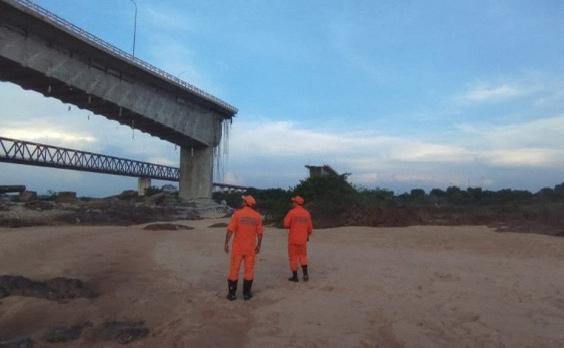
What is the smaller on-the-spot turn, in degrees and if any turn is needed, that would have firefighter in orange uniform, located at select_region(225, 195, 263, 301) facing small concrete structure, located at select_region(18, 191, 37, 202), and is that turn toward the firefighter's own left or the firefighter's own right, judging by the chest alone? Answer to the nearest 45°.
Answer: approximately 45° to the firefighter's own left

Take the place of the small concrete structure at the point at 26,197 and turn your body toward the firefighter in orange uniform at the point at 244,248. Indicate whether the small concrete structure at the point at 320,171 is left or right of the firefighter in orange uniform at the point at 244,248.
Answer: left

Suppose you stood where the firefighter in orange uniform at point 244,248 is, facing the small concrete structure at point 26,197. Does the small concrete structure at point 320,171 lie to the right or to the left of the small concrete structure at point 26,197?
right

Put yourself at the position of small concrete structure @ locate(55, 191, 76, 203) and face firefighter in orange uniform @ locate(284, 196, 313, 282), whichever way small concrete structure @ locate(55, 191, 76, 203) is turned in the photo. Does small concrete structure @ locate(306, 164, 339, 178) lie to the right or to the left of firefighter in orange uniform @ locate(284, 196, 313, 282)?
left

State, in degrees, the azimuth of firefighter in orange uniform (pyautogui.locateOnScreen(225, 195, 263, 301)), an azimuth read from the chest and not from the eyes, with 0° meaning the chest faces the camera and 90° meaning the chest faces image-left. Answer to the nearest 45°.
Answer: approximately 180°
